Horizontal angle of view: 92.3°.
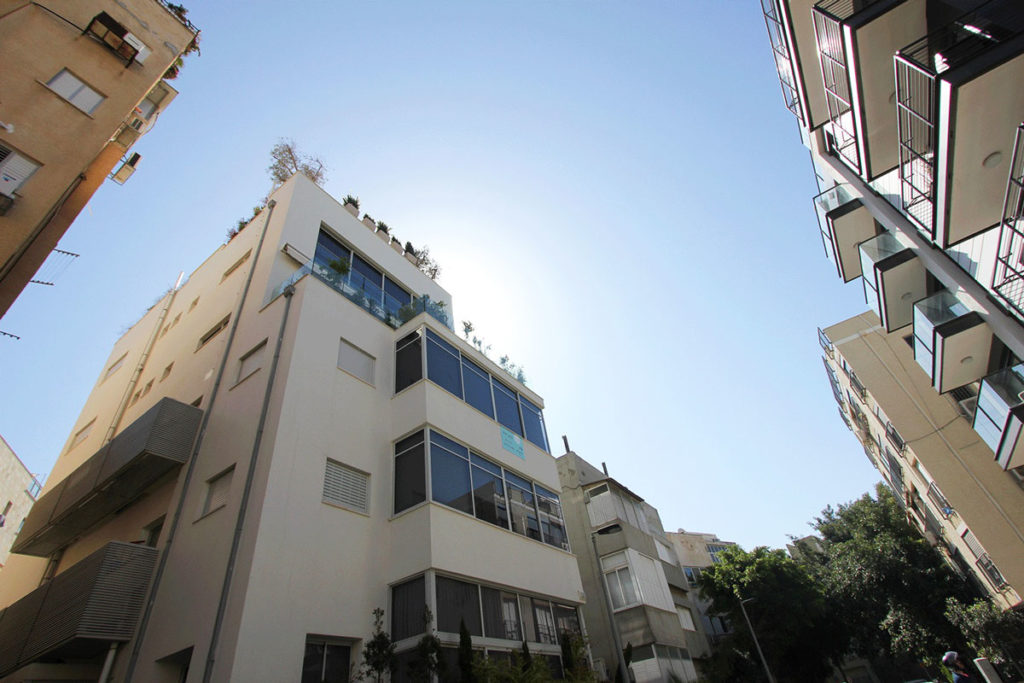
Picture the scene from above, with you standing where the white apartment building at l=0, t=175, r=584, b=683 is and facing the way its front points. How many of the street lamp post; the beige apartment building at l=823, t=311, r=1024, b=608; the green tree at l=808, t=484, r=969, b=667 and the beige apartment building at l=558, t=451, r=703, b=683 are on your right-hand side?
0

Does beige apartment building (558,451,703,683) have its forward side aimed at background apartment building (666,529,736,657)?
no

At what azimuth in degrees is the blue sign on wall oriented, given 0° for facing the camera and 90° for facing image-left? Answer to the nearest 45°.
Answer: approximately 315°

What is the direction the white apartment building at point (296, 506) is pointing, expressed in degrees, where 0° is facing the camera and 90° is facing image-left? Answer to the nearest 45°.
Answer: approximately 315°

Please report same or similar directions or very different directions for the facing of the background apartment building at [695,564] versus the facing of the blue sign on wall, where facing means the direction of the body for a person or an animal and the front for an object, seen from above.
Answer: same or similar directions

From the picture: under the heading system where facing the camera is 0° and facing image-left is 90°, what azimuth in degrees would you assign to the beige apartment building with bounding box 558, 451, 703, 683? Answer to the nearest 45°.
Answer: approximately 315°

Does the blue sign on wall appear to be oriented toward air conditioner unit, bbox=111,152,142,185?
no

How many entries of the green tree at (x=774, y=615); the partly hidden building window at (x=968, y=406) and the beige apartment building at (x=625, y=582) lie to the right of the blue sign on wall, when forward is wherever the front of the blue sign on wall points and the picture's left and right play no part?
0

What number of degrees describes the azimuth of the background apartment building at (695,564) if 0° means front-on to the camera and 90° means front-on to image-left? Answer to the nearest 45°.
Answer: approximately 315°

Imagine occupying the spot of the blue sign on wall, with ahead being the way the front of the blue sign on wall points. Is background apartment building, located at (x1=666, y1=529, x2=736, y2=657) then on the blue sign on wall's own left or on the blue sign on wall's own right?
on the blue sign on wall's own left

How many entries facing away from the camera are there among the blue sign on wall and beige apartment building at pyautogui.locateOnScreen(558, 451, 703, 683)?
0

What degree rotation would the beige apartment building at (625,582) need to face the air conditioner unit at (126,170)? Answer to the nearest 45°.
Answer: approximately 90° to its right

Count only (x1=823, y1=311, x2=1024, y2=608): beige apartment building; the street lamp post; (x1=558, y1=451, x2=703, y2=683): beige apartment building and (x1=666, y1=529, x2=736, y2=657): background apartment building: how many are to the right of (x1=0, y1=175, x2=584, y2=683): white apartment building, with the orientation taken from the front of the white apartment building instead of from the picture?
0

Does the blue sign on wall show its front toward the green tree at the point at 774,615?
no

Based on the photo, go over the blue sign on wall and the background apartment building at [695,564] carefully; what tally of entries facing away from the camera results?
0

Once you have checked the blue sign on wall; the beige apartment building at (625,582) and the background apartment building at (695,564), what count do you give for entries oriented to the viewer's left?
0

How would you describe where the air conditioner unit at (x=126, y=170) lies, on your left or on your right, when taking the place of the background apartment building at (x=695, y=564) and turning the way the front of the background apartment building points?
on your right

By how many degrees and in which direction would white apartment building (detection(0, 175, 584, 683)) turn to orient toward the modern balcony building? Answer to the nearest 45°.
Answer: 0° — it already faces it

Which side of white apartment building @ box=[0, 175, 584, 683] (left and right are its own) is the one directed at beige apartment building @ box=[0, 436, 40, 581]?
back
